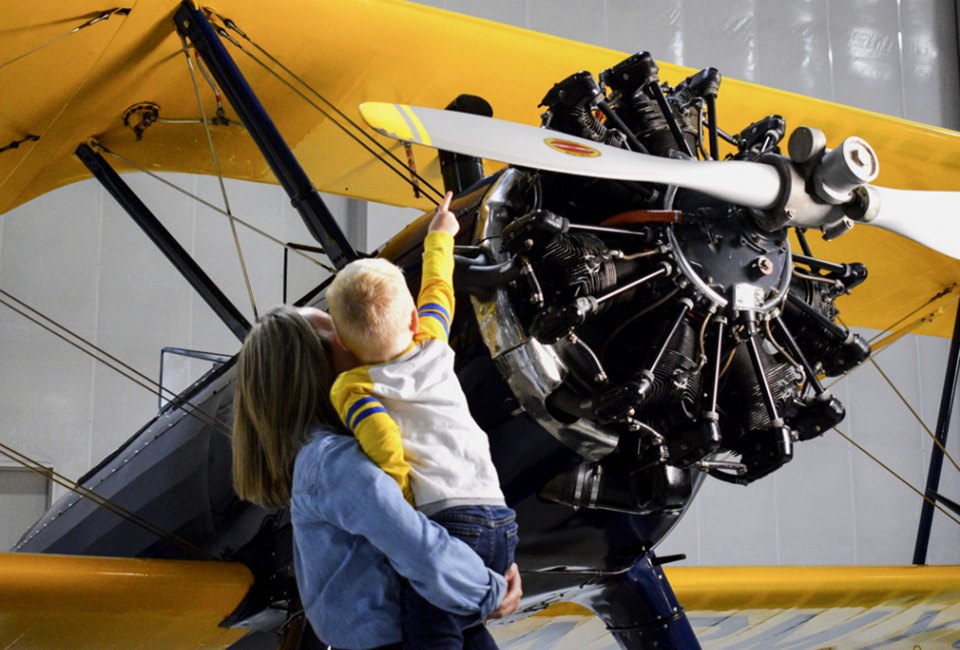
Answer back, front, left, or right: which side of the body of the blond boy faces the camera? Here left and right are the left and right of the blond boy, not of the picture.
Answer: back

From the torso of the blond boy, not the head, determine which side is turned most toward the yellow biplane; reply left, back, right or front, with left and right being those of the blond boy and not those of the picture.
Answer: front

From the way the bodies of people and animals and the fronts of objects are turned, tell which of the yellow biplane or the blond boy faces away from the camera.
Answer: the blond boy

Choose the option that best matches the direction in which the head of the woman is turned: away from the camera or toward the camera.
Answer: away from the camera

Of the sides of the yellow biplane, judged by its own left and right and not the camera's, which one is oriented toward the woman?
right

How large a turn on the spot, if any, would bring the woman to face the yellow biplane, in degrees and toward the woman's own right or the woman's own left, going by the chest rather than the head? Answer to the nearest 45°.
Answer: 0° — they already face it

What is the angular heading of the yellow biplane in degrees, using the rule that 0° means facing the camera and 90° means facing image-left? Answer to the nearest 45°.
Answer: approximately 315°

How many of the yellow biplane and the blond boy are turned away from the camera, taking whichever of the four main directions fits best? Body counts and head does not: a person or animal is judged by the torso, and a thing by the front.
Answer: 1

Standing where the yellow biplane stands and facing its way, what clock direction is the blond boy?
The blond boy is roughly at 2 o'clock from the yellow biplane.

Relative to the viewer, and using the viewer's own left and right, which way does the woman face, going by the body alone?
facing away from the viewer and to the right of the viewer
